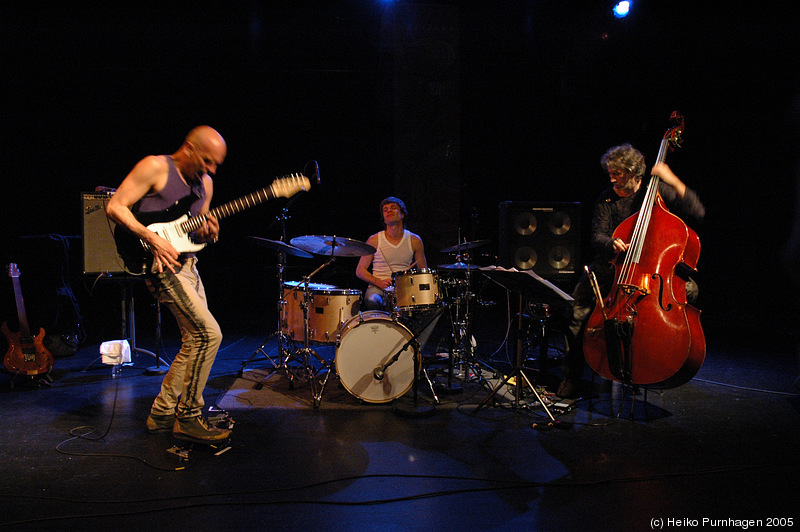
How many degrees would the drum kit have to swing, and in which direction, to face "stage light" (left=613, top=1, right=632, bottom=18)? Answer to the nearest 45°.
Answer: approximately 135° to its left

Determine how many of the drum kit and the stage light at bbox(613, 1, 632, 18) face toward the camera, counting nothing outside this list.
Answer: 2

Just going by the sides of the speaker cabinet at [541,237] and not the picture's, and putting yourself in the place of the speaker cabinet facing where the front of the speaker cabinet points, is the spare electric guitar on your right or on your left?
on your right

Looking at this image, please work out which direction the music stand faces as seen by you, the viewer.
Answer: facing away from the viewer and to the right of the viewer

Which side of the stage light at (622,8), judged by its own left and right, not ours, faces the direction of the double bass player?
front

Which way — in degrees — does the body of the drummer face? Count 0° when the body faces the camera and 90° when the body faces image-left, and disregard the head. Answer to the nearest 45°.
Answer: approximately 0°

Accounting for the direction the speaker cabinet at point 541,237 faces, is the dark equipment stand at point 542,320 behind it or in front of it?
in front

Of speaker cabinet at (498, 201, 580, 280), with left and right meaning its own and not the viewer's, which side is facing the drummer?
right
